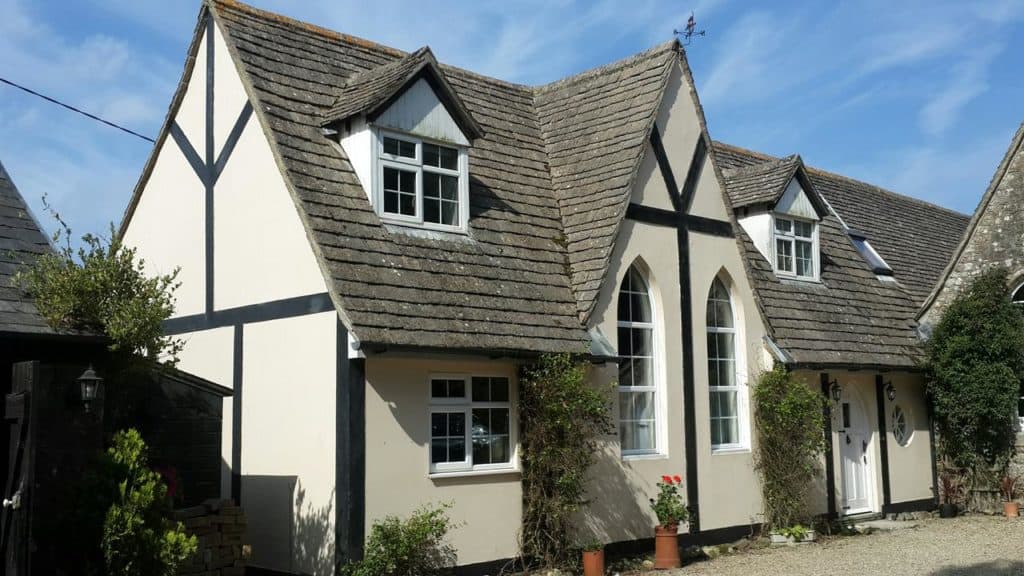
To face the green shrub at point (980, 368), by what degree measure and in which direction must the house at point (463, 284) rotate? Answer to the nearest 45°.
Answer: approximately 90° to its left

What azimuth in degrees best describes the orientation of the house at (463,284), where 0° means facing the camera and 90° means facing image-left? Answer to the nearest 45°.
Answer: approximately 315°

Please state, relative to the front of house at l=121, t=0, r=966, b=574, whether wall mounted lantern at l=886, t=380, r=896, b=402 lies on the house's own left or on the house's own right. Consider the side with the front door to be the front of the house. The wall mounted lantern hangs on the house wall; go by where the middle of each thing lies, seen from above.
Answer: on the house's own left

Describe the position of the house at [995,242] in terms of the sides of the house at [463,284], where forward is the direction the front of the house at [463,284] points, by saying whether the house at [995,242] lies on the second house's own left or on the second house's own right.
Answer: on the second house's own left

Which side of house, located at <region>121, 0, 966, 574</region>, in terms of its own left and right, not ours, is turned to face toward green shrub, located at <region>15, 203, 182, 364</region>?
right

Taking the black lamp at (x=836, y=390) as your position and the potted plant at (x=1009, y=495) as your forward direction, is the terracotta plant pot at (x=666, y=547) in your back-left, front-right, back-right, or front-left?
back-right

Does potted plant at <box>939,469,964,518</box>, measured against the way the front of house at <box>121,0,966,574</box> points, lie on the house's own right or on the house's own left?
on the house's own left

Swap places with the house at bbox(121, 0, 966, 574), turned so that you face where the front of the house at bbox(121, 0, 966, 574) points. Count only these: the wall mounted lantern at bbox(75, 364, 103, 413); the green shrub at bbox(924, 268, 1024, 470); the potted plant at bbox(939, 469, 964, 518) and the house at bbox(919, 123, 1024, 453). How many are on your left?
3

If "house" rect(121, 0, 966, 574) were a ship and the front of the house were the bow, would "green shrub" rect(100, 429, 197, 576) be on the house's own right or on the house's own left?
on the house's own right

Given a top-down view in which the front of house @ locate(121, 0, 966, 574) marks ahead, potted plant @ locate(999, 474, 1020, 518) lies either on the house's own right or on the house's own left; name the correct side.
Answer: on the house's own left
